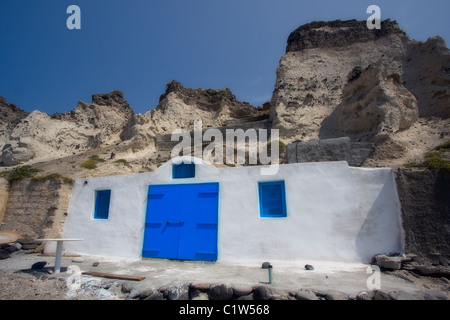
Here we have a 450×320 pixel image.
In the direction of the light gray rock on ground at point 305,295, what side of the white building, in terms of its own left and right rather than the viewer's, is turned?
front

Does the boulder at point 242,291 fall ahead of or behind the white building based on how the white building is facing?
ahead

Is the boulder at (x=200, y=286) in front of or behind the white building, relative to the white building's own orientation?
in front

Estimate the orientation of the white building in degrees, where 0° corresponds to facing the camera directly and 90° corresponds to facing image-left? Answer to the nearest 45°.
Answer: approximately 0°

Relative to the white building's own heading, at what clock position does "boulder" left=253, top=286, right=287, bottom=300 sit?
The boulder is roughly at 12 o'clock from the white building.

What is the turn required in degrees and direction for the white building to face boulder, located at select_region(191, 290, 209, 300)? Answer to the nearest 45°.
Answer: approximately 45° to its right

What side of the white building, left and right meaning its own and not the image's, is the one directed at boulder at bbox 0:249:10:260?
right

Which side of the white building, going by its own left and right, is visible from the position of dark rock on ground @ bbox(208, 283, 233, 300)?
front

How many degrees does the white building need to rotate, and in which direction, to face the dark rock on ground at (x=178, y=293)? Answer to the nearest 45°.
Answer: approximately 45° to its right

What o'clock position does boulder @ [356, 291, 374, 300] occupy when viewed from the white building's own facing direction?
The boulder is roughly at 11 o'clock from the white building.
